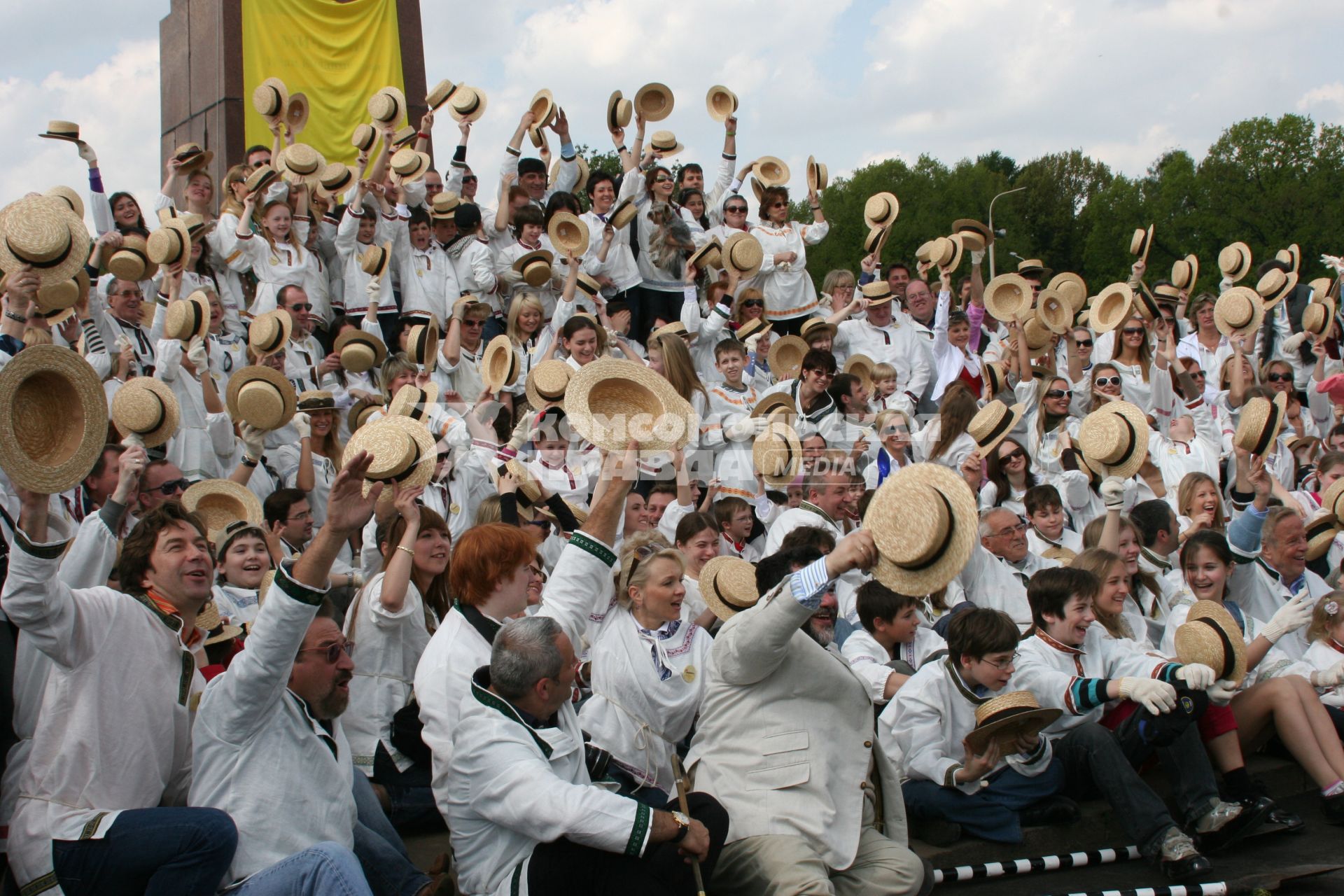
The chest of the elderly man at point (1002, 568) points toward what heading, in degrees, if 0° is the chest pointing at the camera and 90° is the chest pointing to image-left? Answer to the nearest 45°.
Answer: approximately 315°

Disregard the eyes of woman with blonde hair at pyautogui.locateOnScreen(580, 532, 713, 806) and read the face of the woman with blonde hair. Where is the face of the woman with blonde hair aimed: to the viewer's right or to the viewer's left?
to the viewer's right

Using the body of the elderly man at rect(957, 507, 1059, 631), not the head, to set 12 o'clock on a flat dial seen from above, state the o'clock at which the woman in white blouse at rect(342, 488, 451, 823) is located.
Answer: The woman in white blouse is roughly at 3 o'clock from the elderly man.

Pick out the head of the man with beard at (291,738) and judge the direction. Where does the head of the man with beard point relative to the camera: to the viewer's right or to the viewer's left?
to the viewer's right

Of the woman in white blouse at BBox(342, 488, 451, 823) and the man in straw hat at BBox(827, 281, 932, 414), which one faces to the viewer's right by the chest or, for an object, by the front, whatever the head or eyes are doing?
the woman in white blouse

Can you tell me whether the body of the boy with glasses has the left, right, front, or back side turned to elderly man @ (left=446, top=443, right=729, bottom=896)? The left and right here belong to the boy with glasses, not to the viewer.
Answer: right

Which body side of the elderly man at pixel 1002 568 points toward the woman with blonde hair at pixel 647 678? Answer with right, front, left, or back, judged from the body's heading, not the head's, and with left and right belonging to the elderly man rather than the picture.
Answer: right

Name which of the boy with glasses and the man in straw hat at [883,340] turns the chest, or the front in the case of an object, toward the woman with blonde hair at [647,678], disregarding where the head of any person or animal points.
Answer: the man in straw hat

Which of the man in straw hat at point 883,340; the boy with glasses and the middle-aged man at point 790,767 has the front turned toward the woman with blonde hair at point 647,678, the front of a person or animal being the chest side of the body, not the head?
the man in straw hat at point 883,340

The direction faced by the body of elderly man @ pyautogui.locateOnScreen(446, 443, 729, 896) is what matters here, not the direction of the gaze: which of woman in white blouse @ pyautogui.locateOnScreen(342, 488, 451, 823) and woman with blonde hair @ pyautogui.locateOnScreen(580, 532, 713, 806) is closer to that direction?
the woman with blonde hair

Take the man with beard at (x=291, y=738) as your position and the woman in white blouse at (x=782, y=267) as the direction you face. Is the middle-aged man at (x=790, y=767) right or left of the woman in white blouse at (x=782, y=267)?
right
